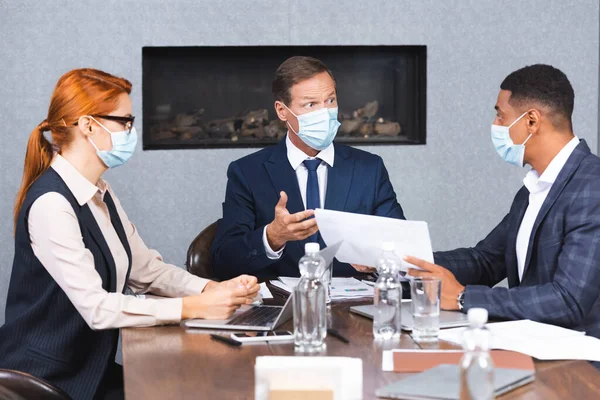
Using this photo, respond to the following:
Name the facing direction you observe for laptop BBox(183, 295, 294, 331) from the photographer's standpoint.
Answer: facing to the left of the viewer

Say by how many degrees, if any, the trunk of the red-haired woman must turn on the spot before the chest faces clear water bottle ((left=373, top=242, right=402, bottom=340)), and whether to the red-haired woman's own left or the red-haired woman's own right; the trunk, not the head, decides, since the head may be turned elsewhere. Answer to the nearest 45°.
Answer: approximately 45° to the red-haired woman's own right

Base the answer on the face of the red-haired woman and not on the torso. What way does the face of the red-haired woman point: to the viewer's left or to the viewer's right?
to the viewer's right

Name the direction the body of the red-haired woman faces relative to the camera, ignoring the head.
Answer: to the viewer's right

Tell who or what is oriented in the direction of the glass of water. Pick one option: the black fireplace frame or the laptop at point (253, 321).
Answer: the black fireplace frame

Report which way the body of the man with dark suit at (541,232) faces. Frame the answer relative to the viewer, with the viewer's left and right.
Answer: facing to the left of the viewer

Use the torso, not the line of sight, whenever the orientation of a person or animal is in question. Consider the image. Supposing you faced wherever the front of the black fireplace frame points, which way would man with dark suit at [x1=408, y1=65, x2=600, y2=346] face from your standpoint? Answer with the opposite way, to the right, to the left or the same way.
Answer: to the right

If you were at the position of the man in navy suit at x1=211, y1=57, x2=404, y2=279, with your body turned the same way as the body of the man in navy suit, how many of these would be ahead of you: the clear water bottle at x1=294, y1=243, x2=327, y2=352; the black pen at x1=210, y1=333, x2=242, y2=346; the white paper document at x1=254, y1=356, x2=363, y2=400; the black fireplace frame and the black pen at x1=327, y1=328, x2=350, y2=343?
4

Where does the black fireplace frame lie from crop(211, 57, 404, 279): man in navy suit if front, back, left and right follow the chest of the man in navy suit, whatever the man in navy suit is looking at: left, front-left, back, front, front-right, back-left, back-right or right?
back
